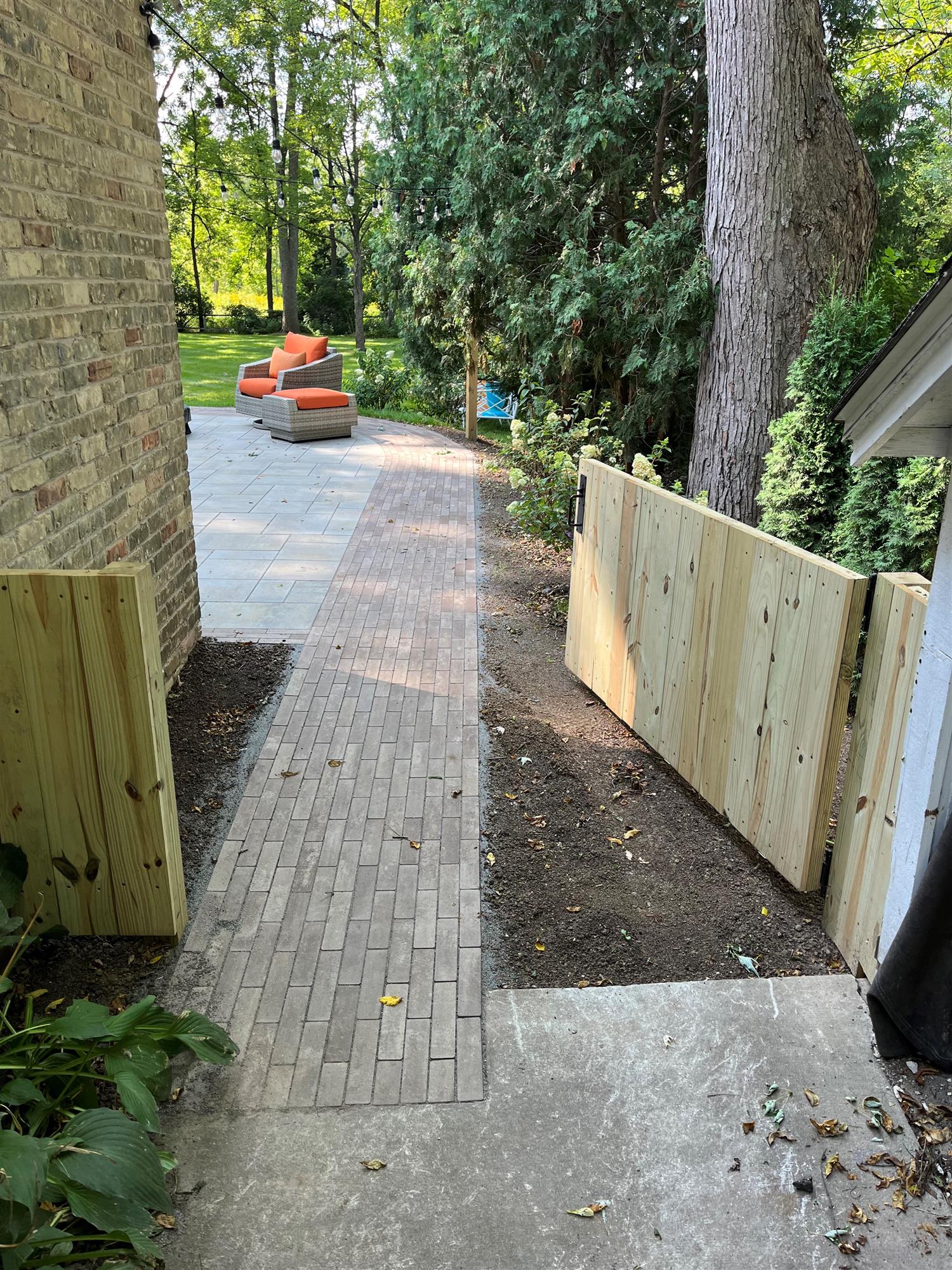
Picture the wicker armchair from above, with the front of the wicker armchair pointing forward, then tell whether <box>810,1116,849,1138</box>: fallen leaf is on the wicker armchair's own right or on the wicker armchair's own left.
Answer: on the wicker armchair's own left

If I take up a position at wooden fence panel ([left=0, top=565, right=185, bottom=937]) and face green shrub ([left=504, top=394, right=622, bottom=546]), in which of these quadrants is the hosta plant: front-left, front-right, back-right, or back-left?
back-right

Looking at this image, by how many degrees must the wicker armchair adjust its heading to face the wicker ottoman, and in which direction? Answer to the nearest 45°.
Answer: approximately 45° to its left

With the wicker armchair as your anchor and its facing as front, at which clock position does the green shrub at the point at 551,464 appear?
The green shrub is roughly at 10 o'clock from the wicker armchair.

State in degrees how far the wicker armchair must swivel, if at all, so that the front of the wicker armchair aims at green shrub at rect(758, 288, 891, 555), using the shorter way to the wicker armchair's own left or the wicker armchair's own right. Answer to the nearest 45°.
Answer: approximately 45° to the wicker armchair's own left

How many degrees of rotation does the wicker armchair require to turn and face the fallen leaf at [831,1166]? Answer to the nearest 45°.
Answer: approximately 45° to its left

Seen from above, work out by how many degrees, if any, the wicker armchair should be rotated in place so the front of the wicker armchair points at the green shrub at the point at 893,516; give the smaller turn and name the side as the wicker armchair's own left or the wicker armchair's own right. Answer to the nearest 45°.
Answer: approximately 45° to the wicker armchair's own left

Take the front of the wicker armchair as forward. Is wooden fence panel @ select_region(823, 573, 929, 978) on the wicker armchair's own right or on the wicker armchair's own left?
on the wicker armchair's own left
